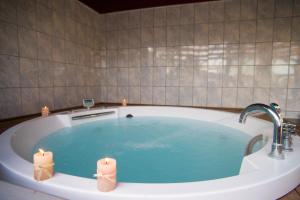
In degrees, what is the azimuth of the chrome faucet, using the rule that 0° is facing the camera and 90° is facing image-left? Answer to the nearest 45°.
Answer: approximately 90°

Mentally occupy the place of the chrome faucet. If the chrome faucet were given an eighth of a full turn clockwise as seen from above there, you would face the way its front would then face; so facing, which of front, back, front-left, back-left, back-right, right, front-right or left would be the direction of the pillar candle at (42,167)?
left

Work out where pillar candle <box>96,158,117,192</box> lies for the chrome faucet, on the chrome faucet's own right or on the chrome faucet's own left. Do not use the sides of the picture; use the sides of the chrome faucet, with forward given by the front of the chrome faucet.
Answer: on the chrome faucet's own left
